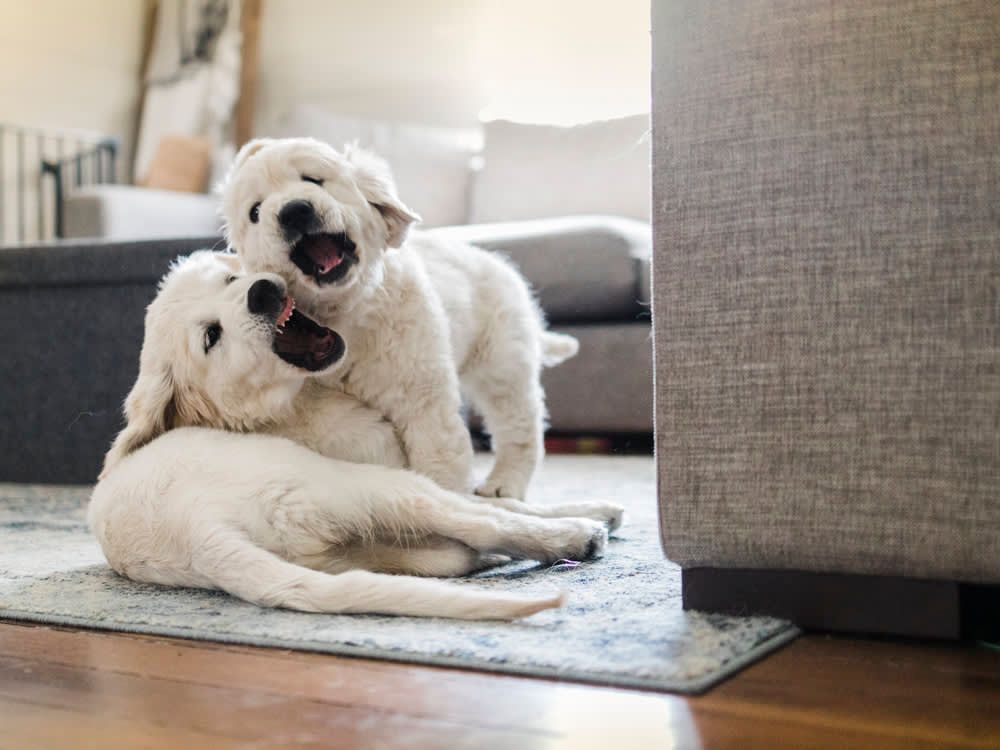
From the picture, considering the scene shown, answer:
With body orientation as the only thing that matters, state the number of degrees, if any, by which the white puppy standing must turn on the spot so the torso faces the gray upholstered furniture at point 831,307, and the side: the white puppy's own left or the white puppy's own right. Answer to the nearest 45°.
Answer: approximately 90° to the white puppy's own left

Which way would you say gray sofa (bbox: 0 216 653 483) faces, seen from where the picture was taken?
facing the viewer

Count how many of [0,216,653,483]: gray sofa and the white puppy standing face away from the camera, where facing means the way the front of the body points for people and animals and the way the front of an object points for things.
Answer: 0

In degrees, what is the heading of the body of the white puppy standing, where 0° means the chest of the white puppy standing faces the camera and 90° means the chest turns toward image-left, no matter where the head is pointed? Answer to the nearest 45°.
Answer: approximately 45°

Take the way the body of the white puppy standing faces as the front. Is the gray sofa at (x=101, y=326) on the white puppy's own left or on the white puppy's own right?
on the white puppy's own right

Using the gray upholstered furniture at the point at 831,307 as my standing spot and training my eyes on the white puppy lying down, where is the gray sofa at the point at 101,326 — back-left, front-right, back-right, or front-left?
front-right

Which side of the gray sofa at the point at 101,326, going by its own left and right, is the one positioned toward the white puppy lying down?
front
